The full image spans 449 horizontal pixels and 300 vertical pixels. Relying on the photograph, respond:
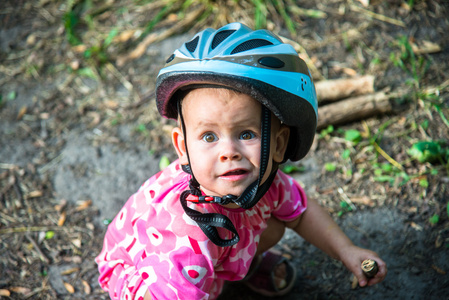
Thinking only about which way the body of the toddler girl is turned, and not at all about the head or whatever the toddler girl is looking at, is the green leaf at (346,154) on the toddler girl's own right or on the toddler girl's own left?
on the toddler girl's own left

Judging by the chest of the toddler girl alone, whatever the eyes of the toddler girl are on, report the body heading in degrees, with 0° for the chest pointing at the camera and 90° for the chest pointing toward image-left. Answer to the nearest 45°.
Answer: approximately 315°

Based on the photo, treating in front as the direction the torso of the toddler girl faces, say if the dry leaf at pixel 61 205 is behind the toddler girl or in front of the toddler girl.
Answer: behind

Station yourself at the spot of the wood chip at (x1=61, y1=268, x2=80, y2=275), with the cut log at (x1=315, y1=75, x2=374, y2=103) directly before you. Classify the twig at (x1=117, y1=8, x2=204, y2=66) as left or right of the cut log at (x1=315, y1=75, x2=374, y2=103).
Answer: left

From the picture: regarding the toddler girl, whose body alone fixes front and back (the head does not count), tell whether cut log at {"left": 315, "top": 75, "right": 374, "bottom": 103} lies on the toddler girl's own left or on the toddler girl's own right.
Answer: on the toddler girl's own left

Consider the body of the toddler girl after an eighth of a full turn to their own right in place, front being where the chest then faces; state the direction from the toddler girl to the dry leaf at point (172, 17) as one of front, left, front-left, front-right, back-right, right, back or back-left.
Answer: back

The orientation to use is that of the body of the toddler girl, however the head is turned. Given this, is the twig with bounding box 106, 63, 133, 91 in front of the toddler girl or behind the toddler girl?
behind
